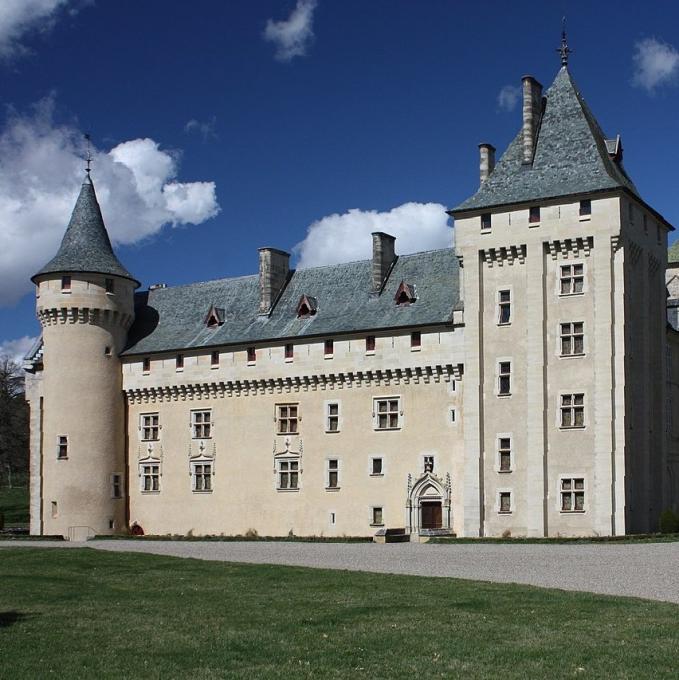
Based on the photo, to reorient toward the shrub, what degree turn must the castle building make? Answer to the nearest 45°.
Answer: approximately 45° to its left

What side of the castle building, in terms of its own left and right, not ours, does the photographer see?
front
